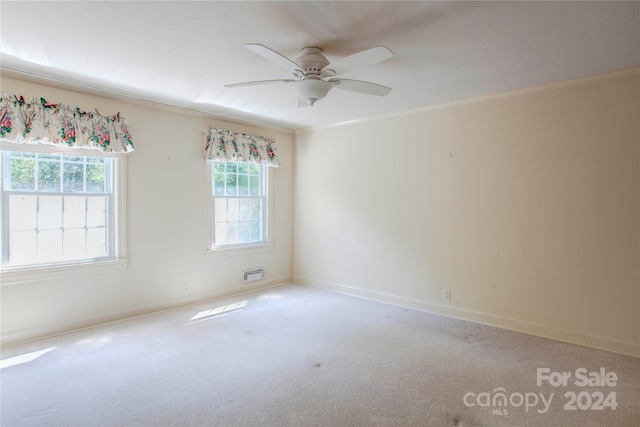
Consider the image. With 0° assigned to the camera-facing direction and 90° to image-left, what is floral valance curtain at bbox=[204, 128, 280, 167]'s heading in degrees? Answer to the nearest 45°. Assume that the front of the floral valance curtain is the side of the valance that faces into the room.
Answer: approximately 315°

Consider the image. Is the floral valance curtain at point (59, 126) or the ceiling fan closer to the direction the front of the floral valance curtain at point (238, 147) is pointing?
the ceiling fan

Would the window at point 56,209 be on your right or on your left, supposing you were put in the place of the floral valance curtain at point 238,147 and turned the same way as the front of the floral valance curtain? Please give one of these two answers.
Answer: on your right

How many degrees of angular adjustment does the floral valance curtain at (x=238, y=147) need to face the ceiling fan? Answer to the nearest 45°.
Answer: approximately 45° to its right

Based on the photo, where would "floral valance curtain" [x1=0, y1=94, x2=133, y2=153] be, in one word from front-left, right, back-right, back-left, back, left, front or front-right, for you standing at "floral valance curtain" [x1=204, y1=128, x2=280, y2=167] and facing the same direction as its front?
right
